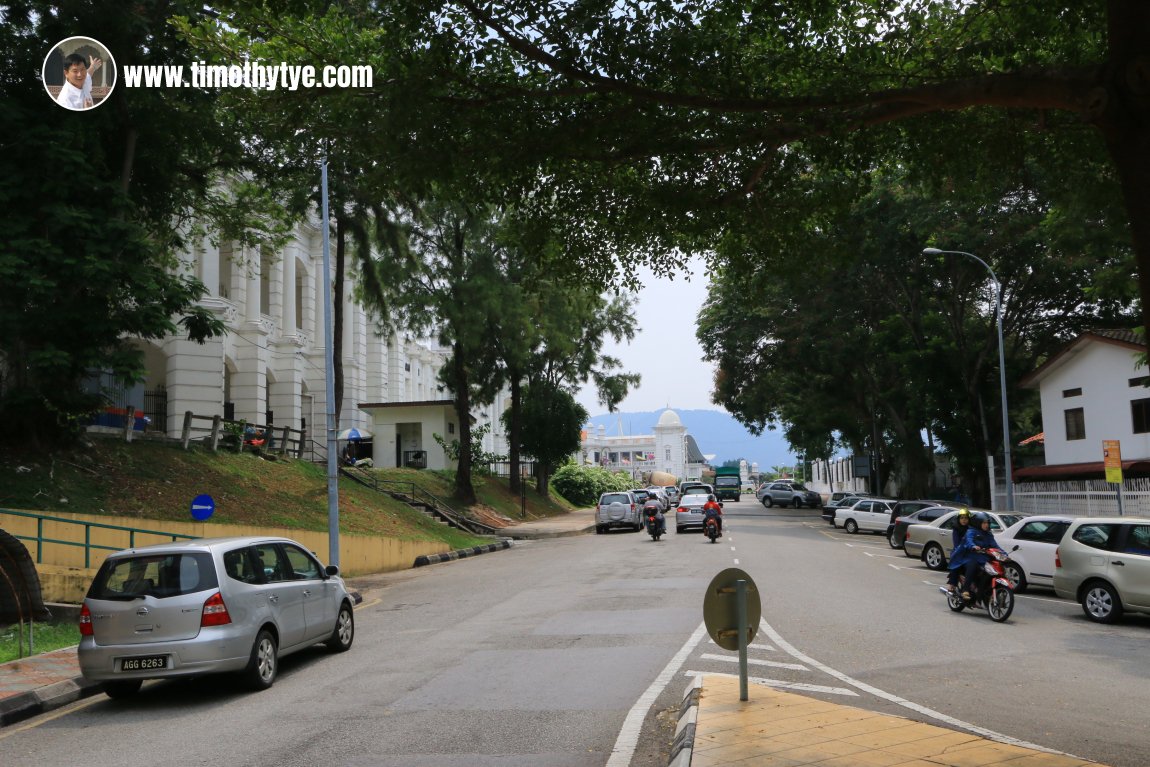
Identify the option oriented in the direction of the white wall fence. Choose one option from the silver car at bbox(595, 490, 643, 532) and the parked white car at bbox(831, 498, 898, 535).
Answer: the parked white car

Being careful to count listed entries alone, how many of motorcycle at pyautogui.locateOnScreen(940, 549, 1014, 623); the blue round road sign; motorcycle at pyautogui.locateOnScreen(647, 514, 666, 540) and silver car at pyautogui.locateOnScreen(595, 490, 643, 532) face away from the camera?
2

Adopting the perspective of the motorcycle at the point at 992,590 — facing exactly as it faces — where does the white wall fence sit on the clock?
The white wall fence is roughly at 8 o'clock from the motorcycle.

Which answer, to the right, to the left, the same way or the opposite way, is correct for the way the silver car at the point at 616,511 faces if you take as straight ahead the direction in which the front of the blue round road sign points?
the opposite way

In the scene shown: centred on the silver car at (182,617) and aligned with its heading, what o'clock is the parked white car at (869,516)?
The parked white car is roughly at 12 o'clock from the silver car.

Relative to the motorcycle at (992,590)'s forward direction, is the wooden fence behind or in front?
behind

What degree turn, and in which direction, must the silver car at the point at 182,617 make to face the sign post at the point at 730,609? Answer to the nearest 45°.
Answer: approximately 90° to its right

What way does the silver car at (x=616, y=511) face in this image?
away from the camera

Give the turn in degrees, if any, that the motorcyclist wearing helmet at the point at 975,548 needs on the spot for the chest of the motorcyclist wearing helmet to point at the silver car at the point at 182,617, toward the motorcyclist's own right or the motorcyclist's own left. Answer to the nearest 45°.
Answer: approximately 90° to the motorcyclist's own right

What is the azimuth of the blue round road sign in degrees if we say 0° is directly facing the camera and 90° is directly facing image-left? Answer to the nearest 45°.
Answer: approximately 0°

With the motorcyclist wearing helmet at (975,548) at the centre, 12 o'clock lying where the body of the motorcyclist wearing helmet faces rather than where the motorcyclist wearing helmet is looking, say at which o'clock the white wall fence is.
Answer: The white wall fence is roughly at 8 o'clock from the motorcyclist wearing helmet.

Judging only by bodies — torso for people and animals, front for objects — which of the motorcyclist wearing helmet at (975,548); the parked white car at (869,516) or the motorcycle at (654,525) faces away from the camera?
the motorcycle
